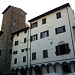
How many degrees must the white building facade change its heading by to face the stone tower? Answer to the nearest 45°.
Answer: approximately 90° to its right
